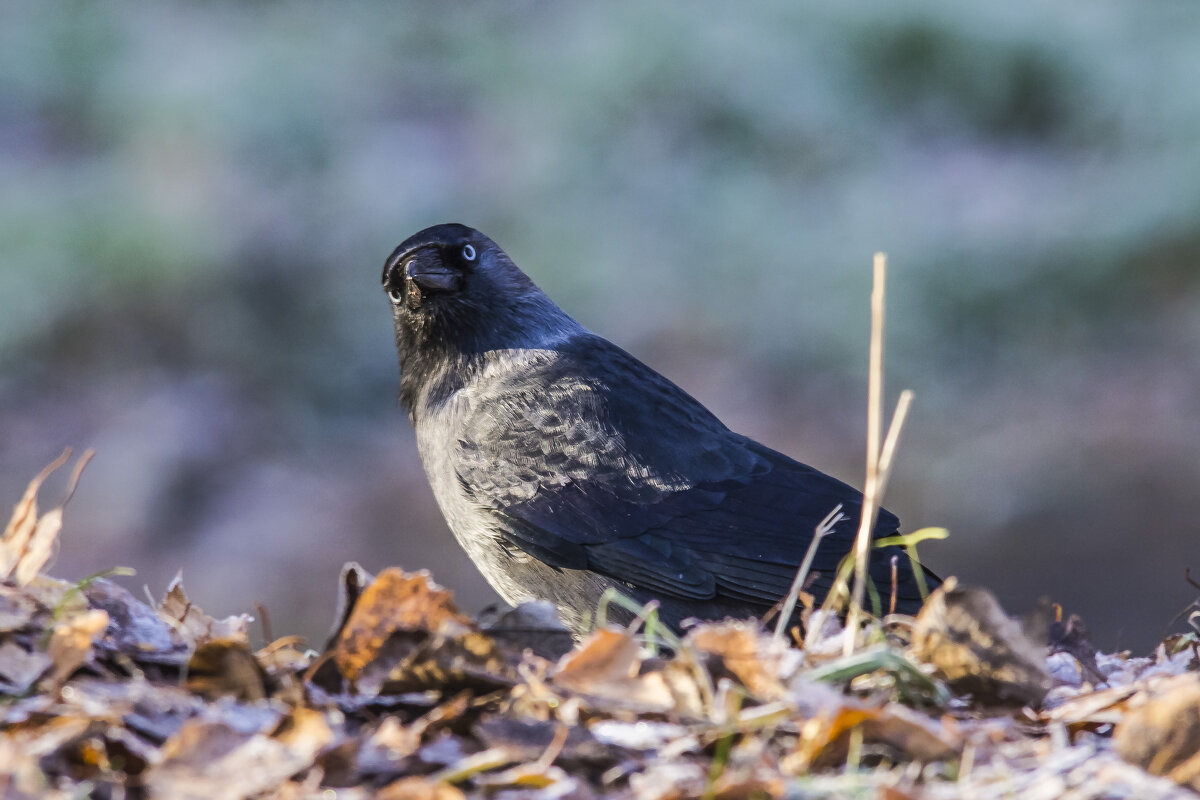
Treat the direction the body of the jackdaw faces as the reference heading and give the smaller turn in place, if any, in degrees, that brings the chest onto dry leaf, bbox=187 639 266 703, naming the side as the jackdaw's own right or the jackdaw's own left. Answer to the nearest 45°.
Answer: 0° — it already faces it

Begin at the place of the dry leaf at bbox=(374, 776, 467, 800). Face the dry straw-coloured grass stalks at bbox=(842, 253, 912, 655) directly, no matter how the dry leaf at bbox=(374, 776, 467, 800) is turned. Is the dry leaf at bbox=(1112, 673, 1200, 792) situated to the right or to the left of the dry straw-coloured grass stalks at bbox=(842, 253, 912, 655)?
right

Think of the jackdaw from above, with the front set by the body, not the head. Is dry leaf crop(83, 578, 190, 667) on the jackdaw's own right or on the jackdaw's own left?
on the jackdaw's own left

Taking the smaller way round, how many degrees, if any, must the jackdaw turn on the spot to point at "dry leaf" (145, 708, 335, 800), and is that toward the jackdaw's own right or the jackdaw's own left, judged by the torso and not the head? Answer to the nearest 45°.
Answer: approximately 90° to the jackdaw's own left

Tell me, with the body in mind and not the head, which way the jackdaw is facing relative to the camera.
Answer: to the viewer's left

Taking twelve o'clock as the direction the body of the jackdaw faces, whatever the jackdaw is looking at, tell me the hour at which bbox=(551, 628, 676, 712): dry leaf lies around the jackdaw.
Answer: The dry leaf is roughly at 9 o'clock from the jackdaw.

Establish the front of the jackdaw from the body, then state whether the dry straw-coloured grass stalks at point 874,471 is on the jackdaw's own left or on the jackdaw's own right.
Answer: on the jackdaw's own left

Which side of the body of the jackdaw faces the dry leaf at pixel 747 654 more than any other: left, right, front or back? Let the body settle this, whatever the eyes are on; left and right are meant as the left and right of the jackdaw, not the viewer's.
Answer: left
